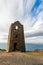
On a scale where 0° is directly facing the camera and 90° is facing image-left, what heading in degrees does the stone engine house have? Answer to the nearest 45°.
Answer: approximately 0°
